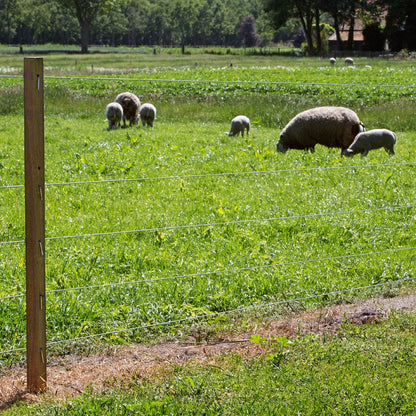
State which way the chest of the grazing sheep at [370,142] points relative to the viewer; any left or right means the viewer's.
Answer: facing to the left of the viewer

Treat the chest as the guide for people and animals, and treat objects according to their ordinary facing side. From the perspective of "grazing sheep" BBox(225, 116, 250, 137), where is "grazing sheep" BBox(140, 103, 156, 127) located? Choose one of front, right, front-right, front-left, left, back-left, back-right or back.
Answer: right

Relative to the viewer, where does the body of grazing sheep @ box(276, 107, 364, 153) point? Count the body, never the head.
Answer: to the viewer's left

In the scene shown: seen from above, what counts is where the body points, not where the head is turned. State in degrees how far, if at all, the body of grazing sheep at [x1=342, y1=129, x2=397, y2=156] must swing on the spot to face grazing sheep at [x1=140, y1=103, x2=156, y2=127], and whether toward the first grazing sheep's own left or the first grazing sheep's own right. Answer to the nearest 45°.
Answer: approximately 45° to the first grazing sheep's own right

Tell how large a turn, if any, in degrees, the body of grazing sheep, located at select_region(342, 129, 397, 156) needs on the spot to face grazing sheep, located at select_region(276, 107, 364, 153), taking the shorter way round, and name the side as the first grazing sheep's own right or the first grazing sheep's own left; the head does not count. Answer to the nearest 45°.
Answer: approximately 45° to the first grazing sheep's own right

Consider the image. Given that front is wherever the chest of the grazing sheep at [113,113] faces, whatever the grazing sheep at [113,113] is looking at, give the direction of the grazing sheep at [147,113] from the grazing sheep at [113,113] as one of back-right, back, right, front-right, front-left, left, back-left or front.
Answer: front-right

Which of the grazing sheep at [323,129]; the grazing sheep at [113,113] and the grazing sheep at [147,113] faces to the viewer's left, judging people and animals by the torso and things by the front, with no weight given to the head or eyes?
the grazing sheep at [323,129]

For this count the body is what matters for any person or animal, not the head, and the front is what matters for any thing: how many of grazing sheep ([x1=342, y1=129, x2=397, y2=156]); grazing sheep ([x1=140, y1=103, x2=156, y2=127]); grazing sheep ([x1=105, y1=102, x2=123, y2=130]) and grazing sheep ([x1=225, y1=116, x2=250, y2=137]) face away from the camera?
2

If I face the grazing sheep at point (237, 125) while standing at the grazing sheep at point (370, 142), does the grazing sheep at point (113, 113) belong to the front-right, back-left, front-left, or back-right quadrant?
front-left

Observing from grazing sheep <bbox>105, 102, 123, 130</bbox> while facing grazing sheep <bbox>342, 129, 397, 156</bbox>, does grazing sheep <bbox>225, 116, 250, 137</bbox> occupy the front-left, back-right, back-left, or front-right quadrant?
front-left

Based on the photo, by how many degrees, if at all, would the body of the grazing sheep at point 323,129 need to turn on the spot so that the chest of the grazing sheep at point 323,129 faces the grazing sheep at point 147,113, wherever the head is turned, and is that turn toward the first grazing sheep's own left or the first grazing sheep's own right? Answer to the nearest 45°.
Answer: approximately 45° to the first grazing sheep's own right

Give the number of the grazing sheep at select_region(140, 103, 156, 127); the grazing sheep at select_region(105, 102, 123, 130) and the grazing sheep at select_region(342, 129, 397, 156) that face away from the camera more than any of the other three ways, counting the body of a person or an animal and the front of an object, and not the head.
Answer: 2

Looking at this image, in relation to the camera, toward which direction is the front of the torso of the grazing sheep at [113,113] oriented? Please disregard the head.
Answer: away from the camera

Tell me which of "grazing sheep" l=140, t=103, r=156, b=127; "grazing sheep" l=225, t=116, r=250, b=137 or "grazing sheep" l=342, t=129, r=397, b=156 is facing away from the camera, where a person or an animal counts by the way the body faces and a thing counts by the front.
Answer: "grazing sheep" l=140, t=103, r=156, b=127
